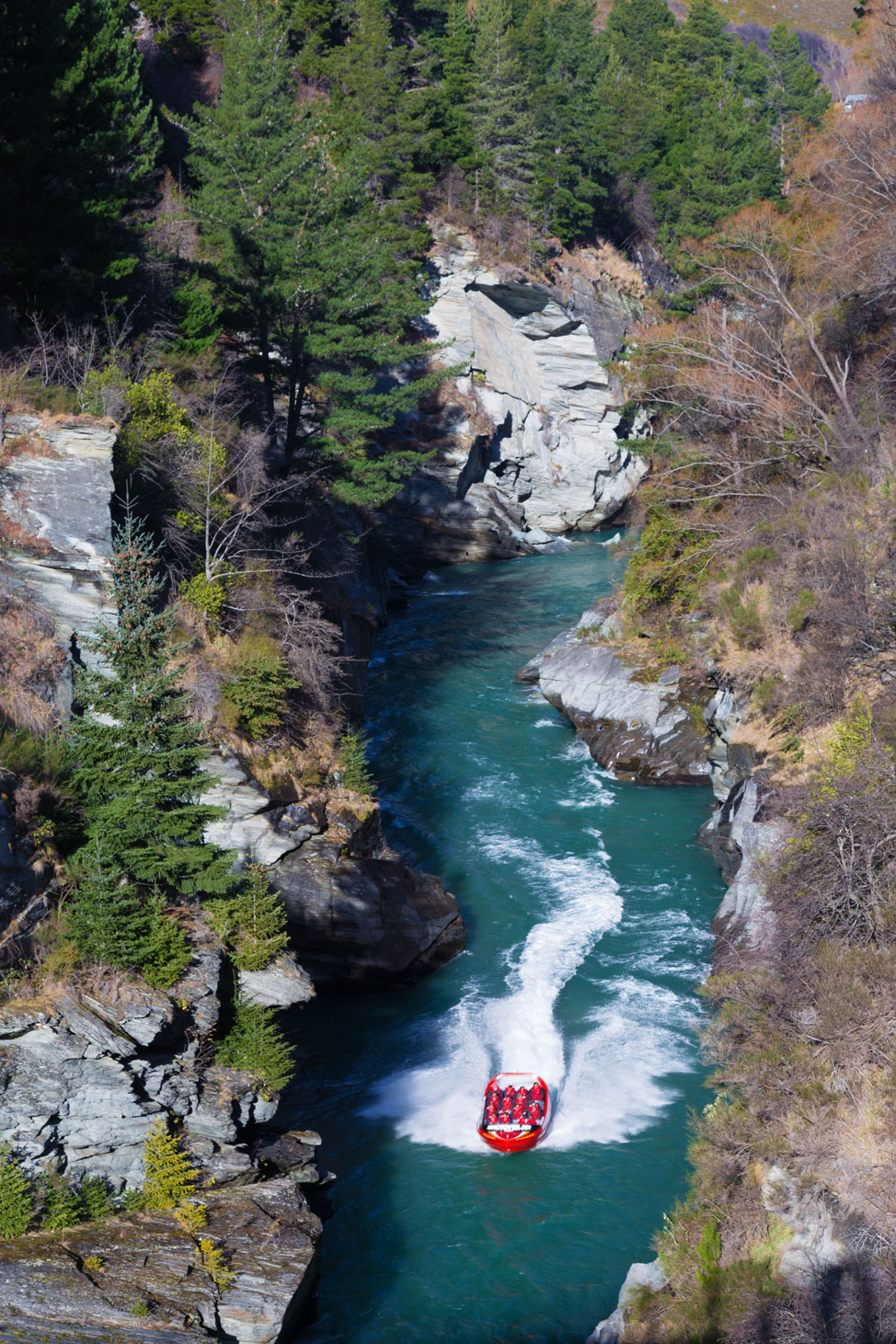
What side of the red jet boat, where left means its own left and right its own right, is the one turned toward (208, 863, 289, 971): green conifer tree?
right

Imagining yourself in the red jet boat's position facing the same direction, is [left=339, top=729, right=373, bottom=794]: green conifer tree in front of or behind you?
behind

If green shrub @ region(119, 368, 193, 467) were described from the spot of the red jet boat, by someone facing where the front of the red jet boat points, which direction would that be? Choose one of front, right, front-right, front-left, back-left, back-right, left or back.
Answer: back-right

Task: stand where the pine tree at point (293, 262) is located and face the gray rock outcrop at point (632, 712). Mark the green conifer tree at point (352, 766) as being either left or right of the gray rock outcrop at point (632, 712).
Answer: right

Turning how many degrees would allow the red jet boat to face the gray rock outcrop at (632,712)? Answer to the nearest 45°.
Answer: approximately 180°

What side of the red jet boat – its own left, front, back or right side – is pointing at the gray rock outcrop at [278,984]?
right

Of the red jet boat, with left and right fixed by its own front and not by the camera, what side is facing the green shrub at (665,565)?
back

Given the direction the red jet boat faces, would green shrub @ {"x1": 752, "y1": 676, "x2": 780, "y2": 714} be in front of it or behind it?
behind

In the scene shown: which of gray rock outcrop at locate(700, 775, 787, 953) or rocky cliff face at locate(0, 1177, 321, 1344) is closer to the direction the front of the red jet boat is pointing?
the rocky cliff face

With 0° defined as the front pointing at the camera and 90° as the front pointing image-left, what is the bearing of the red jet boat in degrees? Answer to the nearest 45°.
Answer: approximately 0°

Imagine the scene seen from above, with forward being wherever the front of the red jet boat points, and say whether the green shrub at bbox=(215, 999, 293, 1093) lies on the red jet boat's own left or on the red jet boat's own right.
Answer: on the red jet boat's own right
